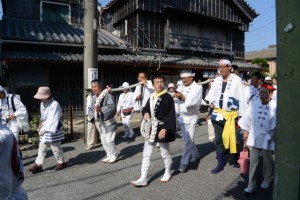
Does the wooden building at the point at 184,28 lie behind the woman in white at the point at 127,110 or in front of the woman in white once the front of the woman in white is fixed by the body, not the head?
behind

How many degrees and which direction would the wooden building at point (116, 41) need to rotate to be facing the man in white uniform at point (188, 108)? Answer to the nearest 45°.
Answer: approximately 45° to its right

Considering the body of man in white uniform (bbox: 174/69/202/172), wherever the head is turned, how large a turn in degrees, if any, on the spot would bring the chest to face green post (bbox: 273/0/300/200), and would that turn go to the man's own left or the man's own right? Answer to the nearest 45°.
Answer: approximately 45° to the man's own left

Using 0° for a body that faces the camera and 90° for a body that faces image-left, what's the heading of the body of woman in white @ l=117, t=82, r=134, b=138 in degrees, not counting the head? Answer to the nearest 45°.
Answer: approximately 45°

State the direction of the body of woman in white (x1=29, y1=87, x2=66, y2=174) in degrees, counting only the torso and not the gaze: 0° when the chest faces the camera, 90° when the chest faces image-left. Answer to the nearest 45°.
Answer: approximately 90°

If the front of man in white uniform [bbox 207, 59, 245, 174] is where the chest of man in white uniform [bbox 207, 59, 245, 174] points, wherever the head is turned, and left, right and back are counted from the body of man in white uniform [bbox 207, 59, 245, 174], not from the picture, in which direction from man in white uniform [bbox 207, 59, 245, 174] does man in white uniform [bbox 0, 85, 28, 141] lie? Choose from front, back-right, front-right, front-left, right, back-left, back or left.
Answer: front-right

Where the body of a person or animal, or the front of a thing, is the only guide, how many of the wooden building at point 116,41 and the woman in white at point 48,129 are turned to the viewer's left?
1

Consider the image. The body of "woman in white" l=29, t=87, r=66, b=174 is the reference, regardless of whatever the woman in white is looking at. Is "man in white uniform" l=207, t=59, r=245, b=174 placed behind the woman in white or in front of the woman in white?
behind

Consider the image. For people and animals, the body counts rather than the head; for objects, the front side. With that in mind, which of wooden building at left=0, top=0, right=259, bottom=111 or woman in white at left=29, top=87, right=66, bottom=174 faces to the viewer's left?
the woman in white

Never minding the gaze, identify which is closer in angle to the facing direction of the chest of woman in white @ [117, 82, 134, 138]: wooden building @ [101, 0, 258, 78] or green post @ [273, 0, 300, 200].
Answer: the green post

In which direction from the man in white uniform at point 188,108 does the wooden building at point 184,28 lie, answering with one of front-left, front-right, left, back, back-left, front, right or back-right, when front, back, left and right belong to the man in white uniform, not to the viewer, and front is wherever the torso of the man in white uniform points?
back-right

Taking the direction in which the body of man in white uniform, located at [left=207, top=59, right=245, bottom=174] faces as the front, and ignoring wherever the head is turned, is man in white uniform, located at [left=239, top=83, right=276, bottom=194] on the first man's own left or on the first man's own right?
on the first man's own left

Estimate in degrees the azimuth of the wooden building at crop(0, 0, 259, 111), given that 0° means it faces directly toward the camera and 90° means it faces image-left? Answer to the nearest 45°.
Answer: approximately 315°

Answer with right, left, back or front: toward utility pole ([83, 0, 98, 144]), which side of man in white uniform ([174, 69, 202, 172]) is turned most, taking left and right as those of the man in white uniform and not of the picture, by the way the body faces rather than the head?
right
